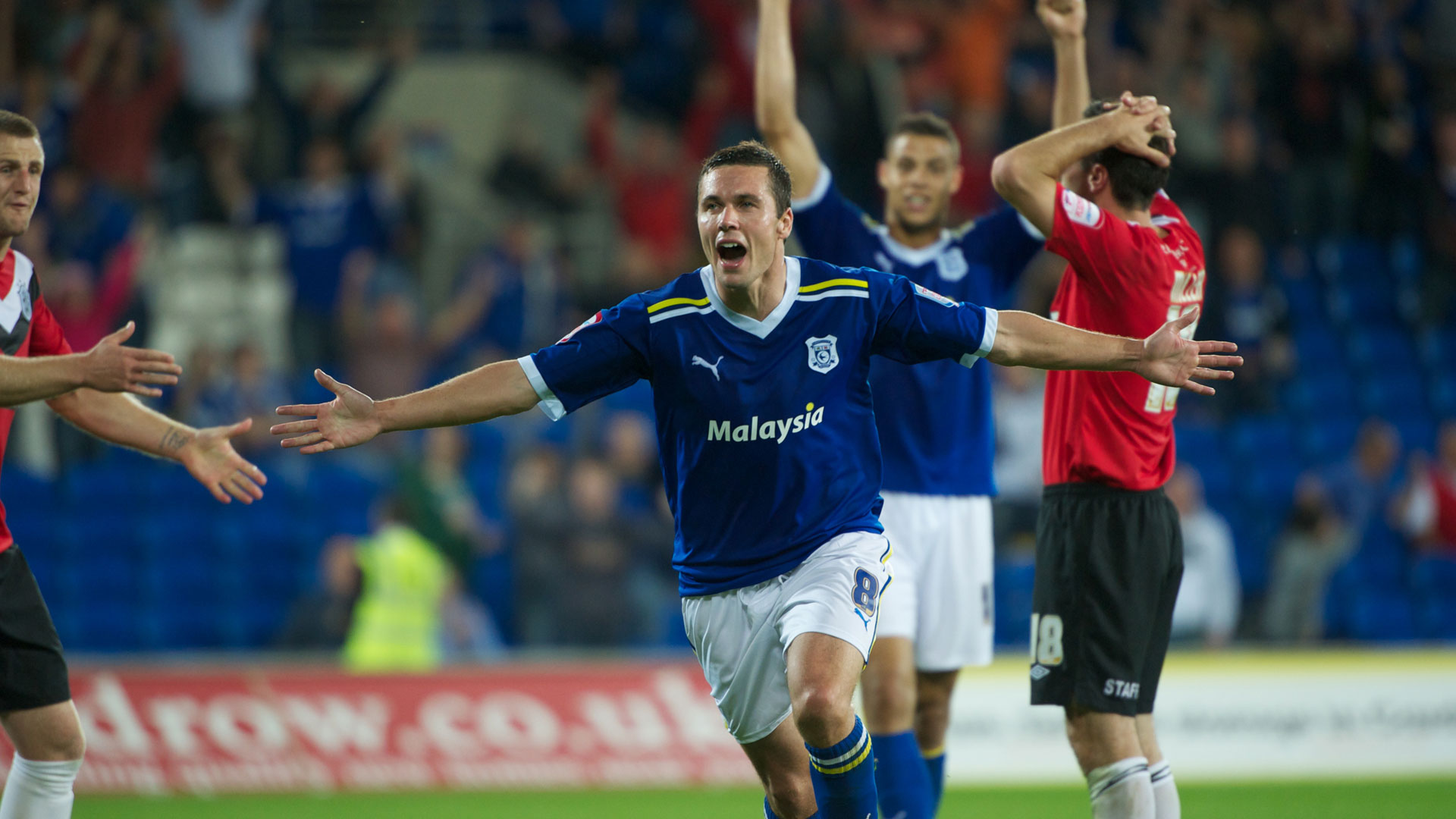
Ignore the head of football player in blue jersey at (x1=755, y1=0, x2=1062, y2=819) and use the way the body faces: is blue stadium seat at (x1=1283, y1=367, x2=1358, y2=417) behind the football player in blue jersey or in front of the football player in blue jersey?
behind

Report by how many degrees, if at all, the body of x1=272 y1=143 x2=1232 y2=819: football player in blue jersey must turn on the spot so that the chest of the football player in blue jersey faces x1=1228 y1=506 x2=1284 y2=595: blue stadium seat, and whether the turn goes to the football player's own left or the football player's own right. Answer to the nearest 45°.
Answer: approximately 135° to the football player's own left

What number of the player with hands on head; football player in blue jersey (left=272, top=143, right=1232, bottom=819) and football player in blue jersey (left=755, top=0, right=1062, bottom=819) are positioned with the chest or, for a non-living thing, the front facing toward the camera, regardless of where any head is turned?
2

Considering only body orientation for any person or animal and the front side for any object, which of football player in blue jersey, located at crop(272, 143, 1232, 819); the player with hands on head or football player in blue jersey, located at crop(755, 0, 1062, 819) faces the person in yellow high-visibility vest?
the player with hands on head

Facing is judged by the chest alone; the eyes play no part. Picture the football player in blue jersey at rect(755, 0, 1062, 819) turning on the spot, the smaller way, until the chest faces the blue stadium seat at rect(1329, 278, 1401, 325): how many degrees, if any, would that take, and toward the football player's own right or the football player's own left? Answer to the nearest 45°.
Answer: approximately 135° to the football player's own left

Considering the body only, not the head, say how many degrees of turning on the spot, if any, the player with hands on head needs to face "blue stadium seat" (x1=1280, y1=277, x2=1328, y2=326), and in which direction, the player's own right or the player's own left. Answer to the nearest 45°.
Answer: approximately 45° to the player's own right

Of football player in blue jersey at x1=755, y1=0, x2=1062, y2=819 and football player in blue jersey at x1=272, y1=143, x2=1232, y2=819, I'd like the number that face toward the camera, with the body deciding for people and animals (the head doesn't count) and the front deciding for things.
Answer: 2

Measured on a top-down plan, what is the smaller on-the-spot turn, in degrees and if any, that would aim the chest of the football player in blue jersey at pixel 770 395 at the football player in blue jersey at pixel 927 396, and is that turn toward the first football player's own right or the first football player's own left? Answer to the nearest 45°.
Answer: approximately 135° to the first football player's own left

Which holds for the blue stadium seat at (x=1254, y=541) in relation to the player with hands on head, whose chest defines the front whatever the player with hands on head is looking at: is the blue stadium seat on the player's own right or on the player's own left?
on the player's own right

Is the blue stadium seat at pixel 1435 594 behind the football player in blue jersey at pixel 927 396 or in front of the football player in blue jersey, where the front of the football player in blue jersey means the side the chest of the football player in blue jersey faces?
behind

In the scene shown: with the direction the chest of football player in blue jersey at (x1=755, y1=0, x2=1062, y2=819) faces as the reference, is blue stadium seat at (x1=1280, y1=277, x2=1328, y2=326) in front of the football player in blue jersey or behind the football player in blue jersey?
behind

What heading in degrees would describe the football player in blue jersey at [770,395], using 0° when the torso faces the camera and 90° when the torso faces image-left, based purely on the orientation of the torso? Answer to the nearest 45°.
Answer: approximately 0°

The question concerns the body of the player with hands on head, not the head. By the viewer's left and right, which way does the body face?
facing away from the viewer and to the left of the viewer
